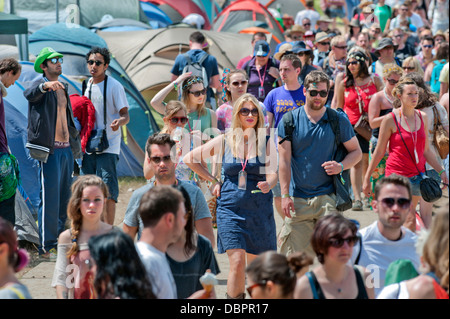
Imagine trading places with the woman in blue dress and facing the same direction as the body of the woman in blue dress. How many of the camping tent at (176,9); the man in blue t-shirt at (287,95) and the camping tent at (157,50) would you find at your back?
3

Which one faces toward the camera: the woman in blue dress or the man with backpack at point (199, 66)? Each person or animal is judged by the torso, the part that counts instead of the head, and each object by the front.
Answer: the woman in blue dress

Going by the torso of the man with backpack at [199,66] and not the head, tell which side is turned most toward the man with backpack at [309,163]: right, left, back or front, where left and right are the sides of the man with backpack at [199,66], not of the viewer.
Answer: back

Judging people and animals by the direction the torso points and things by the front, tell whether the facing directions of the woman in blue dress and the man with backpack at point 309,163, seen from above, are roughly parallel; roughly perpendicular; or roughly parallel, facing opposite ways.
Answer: roughly parallel

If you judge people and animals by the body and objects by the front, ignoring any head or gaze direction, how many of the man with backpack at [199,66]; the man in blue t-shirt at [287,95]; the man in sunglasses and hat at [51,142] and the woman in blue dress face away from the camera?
1

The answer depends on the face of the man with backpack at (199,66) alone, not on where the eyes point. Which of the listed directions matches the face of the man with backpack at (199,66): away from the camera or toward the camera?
away from the camera

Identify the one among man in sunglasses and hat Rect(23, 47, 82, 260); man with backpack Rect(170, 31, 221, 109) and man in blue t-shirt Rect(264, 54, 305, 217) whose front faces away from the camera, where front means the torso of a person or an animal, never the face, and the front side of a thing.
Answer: the man with backpack

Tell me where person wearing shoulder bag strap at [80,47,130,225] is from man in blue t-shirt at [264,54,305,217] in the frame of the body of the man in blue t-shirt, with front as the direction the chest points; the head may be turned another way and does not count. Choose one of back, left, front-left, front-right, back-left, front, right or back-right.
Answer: right

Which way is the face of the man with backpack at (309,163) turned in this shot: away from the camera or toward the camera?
toward the camera

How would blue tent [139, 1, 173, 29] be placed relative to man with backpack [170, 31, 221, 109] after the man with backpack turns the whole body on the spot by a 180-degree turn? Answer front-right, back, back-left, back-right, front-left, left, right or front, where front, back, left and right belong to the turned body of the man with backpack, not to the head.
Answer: back

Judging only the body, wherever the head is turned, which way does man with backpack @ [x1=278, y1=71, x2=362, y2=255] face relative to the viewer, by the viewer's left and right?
facing the viewer

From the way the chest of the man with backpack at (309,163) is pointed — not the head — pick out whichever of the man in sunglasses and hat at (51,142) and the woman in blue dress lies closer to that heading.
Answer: the woman in blue dress

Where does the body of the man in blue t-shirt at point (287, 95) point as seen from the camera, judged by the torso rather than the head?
toward the camera

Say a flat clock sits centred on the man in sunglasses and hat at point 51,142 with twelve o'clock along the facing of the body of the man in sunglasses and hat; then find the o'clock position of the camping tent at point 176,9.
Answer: The camping tent is roughly at 8 o'clock from the man in sunglasses and hat.

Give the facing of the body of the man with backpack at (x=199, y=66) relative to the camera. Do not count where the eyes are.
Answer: away from the camera

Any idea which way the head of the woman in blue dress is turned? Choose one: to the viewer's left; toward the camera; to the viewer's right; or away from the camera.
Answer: toward the camera

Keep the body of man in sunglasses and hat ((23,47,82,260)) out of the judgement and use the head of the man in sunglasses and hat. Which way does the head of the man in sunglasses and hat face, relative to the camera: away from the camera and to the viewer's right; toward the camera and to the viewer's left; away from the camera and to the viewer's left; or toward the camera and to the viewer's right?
toward the camera and to the viewer's right

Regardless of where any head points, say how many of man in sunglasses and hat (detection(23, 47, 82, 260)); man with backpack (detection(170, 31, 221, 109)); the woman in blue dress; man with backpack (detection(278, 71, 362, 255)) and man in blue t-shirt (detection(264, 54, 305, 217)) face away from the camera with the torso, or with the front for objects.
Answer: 1

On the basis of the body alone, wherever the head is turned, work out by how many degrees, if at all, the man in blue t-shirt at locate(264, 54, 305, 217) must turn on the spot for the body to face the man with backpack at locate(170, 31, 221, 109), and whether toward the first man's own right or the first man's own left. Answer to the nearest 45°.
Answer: approximately 135° to the first man's own right

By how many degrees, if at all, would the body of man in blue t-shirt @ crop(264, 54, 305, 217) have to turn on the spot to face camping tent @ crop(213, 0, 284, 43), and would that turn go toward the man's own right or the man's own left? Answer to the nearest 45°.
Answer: approximately 180°

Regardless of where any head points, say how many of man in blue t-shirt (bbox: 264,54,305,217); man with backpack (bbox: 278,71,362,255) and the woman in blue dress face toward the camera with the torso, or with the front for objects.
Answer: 3
